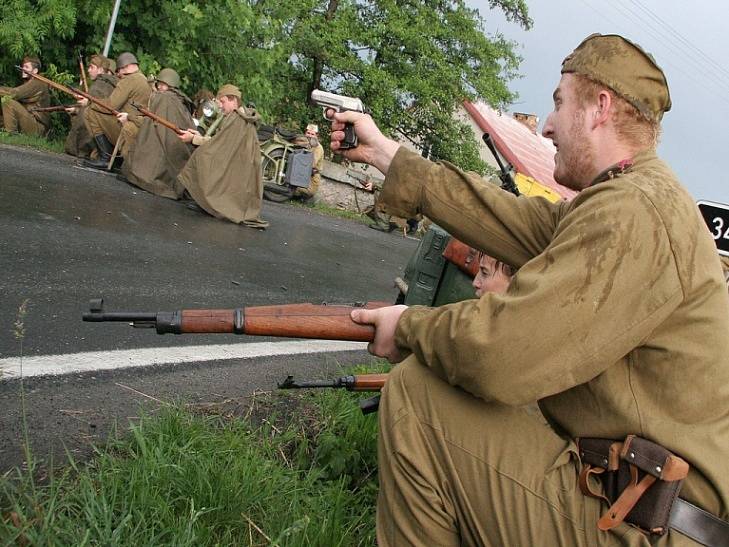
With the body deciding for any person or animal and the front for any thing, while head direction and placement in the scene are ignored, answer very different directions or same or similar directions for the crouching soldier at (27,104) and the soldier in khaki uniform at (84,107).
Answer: same or similar directions

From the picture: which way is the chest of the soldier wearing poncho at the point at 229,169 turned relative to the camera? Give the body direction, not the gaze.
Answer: to the viewer's left

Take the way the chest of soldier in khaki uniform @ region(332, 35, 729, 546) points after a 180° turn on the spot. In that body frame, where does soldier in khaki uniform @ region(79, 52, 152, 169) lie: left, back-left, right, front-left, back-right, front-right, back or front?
back-left

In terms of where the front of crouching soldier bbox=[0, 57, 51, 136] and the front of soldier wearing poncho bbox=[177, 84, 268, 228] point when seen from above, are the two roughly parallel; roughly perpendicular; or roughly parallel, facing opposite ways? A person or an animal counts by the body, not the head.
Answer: roughly parallel

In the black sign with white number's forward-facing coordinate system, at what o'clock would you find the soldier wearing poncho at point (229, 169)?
The soldier wearing poncho is roughly at 4 o'clock from the black sign with white number.

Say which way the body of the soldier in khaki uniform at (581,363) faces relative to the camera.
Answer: to the viewer's left

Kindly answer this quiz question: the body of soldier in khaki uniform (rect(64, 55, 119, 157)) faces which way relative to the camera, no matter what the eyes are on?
to the viewer's left

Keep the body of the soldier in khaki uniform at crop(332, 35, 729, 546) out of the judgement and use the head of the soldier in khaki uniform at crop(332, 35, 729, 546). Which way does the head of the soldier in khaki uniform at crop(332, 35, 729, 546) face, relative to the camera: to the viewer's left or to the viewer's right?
to the viewer's left

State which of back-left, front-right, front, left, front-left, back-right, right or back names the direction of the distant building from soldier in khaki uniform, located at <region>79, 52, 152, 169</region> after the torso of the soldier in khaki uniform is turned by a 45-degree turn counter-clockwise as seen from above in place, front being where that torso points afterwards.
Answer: back

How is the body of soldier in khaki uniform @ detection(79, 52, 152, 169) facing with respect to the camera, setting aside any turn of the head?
to the viewer's left

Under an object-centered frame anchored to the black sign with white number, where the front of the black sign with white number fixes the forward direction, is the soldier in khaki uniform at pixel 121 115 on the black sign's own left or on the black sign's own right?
on the black sign's own right

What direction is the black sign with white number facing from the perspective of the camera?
toward the camera

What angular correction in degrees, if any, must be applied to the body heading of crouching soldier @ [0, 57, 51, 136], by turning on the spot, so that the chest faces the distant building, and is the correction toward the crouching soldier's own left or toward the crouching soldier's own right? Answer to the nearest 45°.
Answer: approximately 135° to the crouching soldier's own right

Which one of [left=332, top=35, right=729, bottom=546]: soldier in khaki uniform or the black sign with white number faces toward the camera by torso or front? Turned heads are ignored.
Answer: the black sign with white number

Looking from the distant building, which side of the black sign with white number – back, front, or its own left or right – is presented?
back
